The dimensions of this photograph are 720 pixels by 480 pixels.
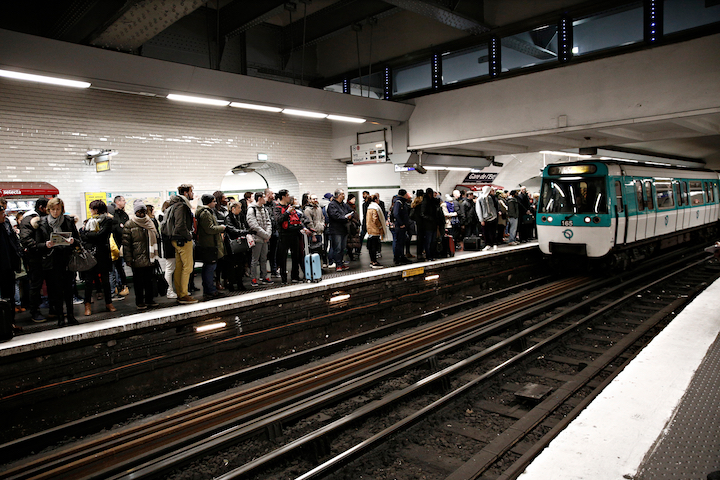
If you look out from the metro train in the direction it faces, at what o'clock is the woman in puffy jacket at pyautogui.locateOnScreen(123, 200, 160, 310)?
The woman in puffy jacket is roughly at 12 o'clock from the metro train.

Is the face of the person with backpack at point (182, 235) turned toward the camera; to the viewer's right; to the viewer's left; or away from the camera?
to the viewer's right

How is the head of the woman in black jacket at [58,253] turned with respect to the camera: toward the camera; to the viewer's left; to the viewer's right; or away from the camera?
toward the camera

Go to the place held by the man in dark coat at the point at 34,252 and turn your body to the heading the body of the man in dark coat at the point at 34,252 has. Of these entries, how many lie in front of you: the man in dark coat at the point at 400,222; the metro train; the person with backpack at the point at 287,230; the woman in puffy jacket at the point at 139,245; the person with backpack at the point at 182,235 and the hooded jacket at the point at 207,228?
6

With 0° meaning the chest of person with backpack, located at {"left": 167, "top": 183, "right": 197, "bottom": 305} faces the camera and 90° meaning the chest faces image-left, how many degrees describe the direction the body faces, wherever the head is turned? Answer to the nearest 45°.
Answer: approximately 270°

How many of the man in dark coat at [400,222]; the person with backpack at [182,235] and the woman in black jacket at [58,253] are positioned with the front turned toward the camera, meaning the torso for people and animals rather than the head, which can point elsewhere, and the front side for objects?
1

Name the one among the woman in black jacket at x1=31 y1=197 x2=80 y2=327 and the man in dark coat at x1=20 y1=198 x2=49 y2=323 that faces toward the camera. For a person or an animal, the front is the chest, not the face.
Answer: the woman in black jacket

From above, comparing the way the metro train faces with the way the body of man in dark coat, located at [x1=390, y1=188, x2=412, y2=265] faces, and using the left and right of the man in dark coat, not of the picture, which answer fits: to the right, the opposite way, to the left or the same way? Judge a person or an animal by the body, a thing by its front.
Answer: the opposite way

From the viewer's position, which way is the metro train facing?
facing the viewer and to the left of the viewer

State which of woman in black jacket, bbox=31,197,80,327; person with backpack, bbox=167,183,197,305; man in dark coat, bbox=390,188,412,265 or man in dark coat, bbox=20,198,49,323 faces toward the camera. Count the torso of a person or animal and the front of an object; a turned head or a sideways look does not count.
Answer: the woman in black jacket

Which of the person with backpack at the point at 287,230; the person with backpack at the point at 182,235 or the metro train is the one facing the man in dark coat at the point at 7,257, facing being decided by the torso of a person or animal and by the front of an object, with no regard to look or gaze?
the metro train

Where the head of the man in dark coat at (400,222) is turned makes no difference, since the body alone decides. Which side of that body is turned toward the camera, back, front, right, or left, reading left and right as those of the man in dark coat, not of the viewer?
right

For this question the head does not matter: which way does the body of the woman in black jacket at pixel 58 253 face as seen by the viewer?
toward the camera
